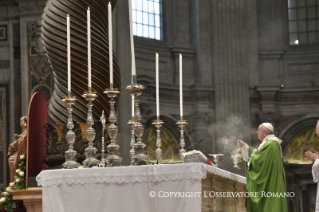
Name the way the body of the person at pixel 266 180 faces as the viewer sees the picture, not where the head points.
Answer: to the viewer's left

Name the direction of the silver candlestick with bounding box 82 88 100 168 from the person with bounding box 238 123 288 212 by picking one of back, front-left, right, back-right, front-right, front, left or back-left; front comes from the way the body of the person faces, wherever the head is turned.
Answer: front-left

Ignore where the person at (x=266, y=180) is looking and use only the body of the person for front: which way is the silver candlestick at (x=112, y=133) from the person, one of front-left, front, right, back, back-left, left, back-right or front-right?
front-left

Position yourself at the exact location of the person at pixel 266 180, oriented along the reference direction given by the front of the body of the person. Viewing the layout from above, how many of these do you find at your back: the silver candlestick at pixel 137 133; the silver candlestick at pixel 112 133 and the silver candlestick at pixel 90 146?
0

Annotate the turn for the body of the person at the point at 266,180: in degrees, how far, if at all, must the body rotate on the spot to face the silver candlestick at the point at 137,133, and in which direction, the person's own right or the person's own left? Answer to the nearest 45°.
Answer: approximately 45° to the person's own left
